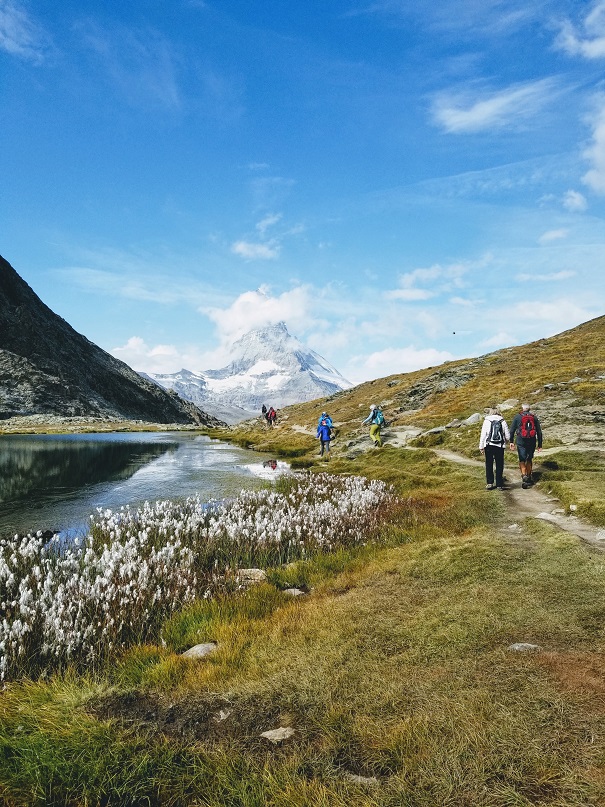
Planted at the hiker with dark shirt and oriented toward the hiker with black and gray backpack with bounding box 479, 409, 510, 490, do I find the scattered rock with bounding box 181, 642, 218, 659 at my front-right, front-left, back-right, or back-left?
front-left

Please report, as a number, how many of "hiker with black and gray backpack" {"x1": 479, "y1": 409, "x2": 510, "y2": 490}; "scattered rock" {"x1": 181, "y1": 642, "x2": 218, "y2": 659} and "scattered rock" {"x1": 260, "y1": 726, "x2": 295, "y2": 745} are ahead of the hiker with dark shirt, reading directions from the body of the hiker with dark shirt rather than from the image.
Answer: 0

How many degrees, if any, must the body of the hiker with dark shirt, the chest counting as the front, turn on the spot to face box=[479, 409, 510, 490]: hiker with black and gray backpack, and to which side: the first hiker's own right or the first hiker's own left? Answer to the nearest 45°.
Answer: approximately 135° to the first hiker's own left

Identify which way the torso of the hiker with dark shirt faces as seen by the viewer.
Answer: away from the camera

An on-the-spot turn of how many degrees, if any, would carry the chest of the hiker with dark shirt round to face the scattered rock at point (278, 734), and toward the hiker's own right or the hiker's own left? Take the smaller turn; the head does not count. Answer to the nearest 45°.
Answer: approximately 180°

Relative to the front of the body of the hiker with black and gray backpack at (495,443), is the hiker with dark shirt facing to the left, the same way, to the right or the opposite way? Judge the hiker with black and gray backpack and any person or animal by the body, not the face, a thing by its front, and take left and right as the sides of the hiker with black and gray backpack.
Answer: the same way

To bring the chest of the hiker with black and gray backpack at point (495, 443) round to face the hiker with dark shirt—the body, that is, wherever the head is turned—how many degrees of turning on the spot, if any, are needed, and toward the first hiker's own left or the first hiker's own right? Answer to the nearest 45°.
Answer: approximately 45° to the first hiker's own right

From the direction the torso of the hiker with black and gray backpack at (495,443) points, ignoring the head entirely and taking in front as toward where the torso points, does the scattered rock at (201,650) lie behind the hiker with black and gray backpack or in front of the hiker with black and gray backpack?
behind

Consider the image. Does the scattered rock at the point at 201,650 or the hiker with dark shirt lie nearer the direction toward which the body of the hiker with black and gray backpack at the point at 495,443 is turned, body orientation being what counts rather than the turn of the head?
the hiker with dark shirt

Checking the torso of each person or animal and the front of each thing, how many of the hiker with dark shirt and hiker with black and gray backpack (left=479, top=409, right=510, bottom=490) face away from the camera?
2

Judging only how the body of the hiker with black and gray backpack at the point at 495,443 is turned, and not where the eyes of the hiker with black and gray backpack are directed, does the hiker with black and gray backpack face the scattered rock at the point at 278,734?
no

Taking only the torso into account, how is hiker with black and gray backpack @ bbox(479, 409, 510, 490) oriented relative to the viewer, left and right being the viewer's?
facing away from the viewer

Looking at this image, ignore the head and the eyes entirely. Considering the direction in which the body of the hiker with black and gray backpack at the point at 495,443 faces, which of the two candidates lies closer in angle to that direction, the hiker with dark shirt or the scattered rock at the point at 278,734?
the hiker with dark shirt

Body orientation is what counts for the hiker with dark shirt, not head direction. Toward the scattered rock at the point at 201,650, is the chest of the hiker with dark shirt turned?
no

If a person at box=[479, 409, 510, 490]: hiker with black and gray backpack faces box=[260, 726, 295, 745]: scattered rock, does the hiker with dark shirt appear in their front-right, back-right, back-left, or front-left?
back-left

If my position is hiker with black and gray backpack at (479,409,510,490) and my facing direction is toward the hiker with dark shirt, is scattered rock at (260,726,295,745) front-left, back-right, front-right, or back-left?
back-right
